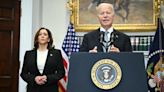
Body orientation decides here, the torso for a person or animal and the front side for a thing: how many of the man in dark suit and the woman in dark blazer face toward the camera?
2

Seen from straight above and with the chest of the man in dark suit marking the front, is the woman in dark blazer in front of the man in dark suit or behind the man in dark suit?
behind

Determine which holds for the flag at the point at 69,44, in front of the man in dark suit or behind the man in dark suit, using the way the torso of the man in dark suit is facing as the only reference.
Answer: behind

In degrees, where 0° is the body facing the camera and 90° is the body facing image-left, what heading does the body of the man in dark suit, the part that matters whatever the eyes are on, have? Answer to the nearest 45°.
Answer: approximately 0°

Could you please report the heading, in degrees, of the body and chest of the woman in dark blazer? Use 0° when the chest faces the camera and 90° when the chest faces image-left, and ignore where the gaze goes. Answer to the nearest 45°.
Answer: approximately 0°

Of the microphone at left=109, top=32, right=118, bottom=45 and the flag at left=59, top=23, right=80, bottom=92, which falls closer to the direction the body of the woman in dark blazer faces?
the microphone

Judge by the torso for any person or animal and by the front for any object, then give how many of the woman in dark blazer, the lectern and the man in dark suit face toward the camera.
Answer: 3
